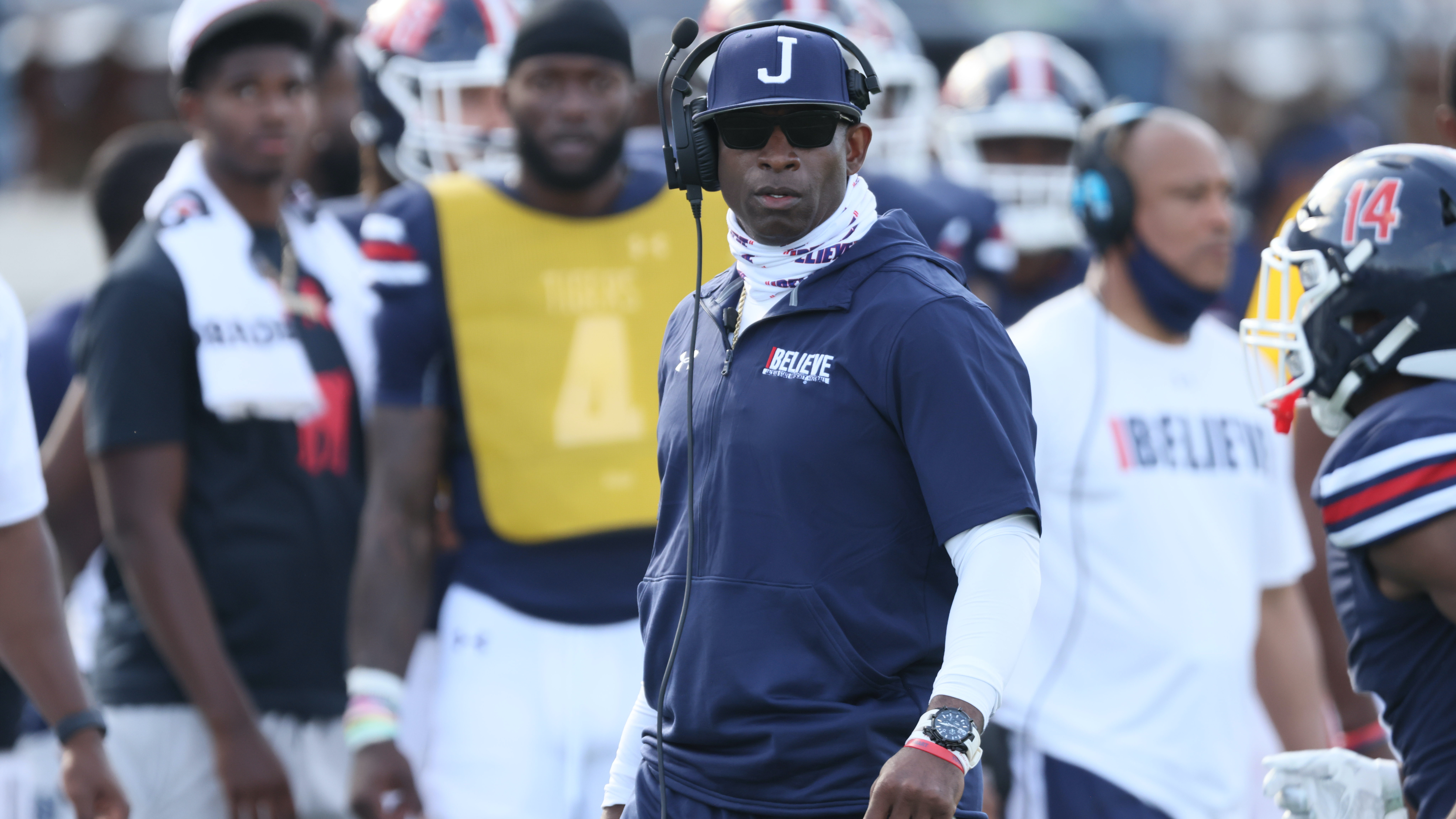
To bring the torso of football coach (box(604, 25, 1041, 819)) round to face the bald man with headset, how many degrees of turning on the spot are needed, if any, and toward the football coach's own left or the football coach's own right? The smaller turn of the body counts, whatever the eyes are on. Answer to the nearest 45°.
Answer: approximately 180°

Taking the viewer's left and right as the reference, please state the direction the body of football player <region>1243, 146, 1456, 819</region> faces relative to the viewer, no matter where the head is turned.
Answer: facing to the left of the viewer

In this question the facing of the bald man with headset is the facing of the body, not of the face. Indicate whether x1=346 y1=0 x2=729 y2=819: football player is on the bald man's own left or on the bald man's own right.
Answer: on the bald man's own right

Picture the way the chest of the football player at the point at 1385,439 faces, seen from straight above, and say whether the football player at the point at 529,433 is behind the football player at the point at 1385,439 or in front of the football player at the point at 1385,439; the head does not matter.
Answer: in front

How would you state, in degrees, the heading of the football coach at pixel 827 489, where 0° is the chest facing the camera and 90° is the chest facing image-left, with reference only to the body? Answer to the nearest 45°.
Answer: approximately 45°

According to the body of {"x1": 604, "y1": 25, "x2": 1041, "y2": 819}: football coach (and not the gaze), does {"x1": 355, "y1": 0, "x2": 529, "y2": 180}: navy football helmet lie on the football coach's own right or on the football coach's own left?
on the football coach's own right

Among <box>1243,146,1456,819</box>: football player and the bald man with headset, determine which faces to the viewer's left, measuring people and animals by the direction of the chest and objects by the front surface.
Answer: the football player

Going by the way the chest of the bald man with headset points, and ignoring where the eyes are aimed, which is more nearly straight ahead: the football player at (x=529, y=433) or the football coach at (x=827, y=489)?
the football coach

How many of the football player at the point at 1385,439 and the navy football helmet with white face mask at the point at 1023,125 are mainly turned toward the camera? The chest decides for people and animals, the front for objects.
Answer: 1

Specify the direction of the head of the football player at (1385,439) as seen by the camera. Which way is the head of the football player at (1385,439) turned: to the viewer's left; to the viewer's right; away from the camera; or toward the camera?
to the viewer's left

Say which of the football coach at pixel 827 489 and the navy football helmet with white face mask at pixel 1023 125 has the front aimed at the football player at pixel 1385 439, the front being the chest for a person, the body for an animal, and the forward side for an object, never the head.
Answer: the navy football helmet with white face mask

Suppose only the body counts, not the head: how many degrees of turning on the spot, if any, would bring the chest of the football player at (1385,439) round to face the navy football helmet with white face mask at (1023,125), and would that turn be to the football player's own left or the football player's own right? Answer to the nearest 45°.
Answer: approximately 90° to the football player's own right

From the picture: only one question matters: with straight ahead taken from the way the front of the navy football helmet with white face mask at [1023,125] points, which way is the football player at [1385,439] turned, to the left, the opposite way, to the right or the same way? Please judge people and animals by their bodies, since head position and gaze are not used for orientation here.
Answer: to the right
